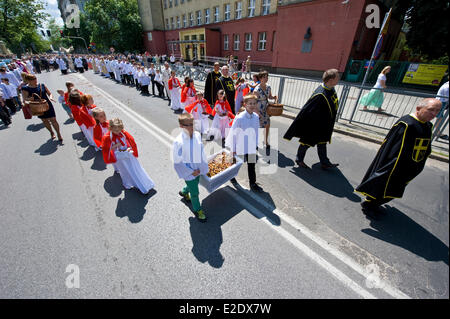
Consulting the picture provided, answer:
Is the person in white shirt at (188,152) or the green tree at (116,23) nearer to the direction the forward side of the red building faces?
the person in white shirt

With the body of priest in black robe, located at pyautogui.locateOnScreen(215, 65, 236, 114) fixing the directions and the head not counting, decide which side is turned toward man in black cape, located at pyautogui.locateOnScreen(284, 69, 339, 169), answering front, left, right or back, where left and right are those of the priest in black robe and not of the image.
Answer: front

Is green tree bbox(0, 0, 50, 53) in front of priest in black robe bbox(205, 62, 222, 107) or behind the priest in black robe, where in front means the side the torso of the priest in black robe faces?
behind

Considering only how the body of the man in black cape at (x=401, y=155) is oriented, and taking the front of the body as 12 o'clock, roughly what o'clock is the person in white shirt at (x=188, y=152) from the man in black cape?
The person in white shirt is roughly at 3 o'clock from the man in black cape.

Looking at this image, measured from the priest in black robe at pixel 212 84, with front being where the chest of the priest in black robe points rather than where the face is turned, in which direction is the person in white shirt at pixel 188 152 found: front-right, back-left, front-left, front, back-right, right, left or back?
front-right

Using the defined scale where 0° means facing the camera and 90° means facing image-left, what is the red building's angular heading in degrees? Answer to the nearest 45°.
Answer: approximately 45°

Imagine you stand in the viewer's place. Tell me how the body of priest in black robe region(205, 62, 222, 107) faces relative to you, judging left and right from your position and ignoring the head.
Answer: facing the viewer and to the right of the viewer

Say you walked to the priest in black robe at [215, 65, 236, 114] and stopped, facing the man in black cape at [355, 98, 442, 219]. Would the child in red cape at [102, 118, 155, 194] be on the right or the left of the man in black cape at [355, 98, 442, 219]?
right

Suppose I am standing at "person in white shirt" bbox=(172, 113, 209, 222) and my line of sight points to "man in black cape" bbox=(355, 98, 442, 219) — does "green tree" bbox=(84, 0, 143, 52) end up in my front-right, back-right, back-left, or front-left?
back-left
